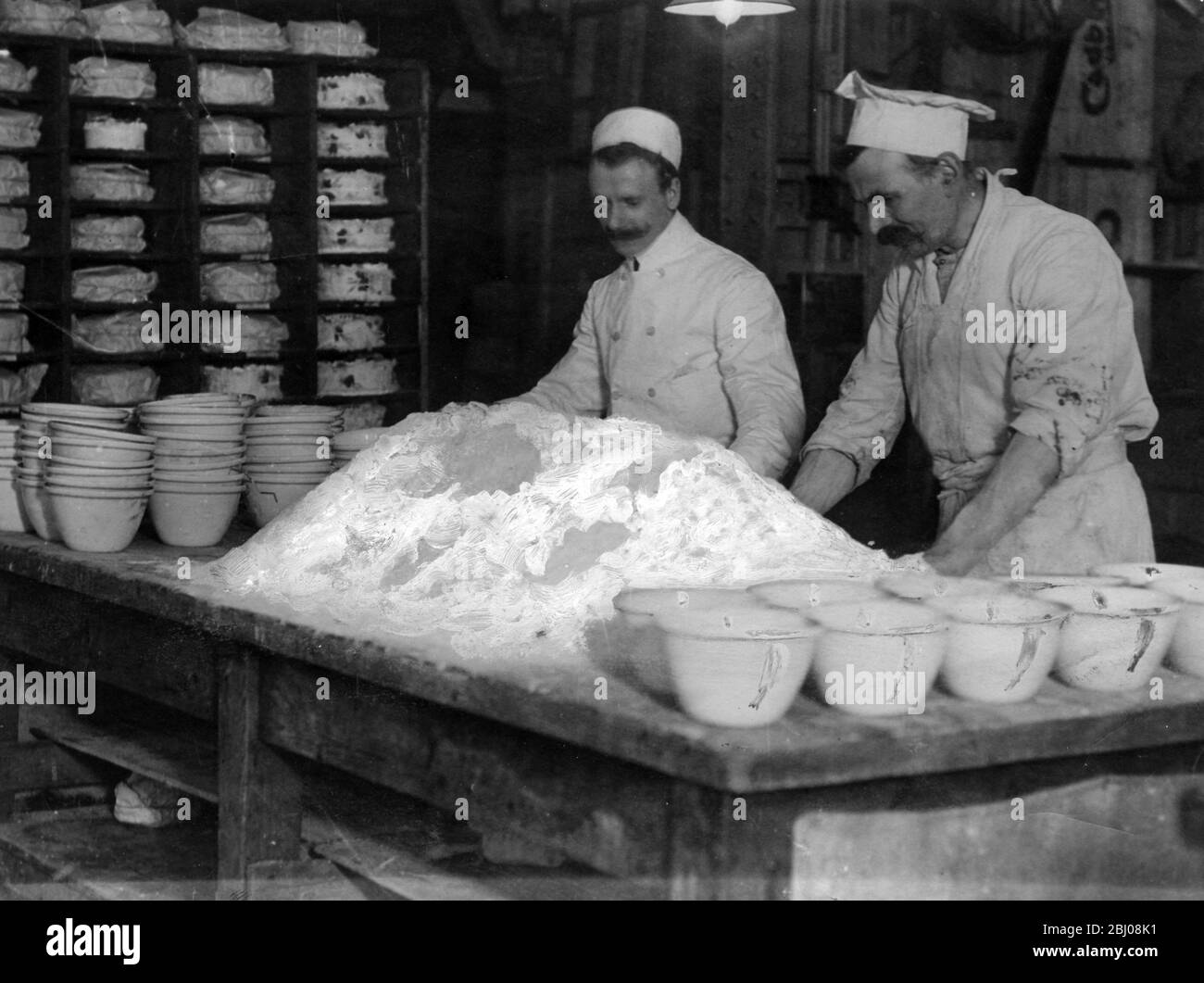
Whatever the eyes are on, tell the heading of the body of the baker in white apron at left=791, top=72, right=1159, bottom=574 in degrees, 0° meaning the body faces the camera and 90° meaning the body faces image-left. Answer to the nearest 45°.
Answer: approximately 45°

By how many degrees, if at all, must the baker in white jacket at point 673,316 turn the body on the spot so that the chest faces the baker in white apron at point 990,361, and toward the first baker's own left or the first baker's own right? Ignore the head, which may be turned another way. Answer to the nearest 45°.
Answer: approximately 90° to the first baker's own left

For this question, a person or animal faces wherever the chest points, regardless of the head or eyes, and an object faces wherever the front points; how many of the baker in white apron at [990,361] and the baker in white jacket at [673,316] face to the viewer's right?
0

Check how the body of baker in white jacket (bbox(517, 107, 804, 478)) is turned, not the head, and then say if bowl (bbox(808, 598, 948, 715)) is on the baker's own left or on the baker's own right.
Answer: on the baker's own left

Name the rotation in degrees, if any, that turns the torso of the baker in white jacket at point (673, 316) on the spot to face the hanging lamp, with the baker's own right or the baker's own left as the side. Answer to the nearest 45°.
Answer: approximately 135° to the baker's own right
